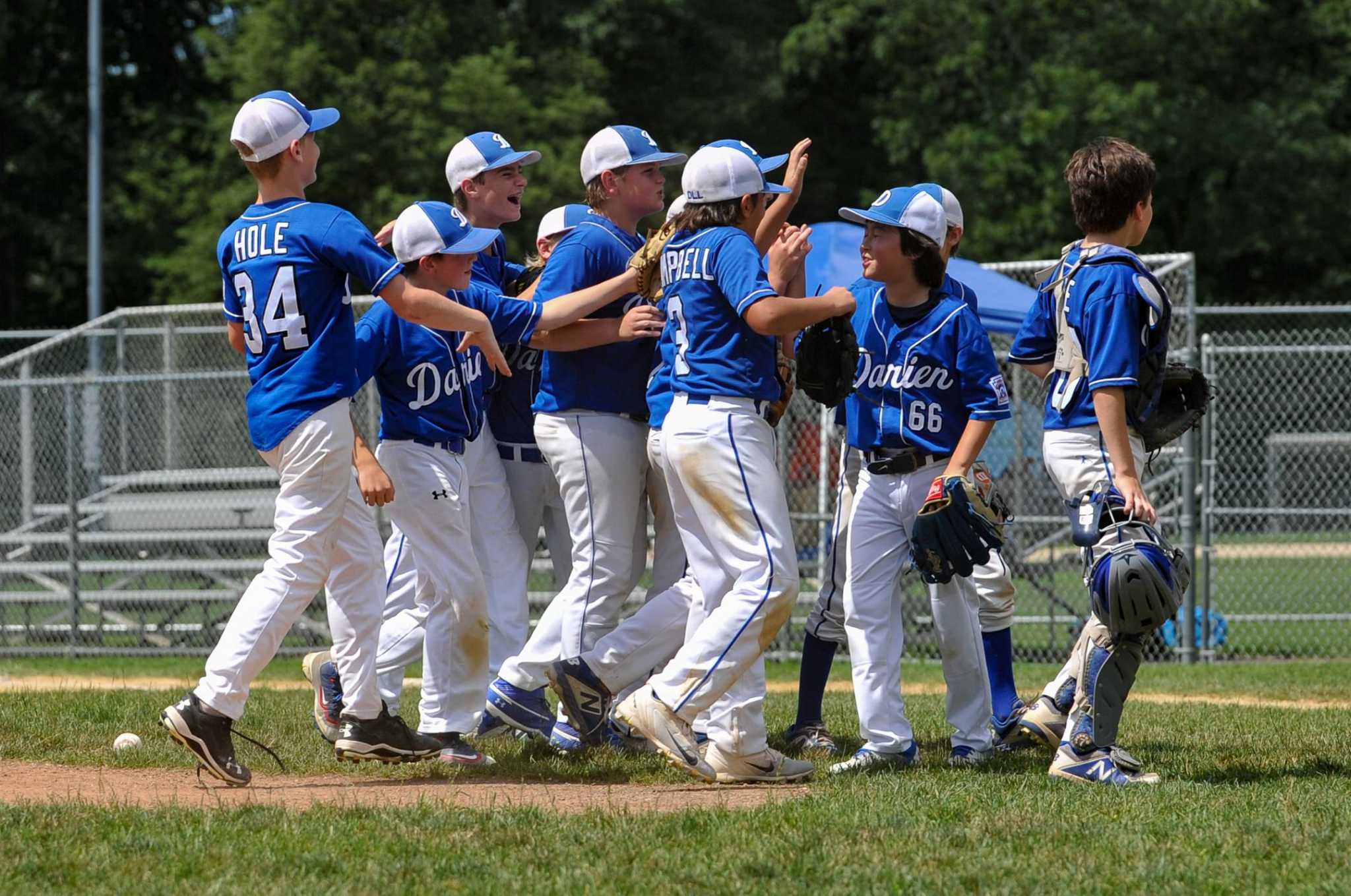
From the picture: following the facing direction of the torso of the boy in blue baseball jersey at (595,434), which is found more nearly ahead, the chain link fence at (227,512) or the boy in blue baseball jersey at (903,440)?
the boy in blue baseball jersey

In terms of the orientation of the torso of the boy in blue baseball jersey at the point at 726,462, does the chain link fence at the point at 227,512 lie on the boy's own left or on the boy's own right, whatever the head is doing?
on the boy's own left

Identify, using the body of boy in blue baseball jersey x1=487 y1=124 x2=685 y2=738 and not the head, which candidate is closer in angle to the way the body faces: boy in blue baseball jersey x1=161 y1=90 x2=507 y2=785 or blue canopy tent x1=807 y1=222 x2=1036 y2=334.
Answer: the blue canopy tent

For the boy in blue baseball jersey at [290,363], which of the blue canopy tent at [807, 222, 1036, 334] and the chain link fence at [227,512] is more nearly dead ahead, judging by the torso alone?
the blue canopy tent

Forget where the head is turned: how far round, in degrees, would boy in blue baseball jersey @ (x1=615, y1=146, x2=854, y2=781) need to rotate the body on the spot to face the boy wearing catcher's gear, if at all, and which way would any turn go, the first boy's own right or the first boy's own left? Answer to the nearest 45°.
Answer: approximately 45° to the first boy's own right

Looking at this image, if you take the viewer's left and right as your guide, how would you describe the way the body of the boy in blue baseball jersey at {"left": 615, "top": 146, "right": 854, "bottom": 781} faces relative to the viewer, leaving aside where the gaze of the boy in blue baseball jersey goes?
facing away from the viewer and to the right of the viewer

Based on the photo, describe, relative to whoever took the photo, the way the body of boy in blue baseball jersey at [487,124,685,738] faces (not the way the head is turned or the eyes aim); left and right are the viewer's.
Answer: facing to the right of the viewer

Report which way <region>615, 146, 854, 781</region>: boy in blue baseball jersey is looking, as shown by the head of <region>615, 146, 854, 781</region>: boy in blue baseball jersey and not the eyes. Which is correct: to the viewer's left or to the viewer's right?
to the viewer's right

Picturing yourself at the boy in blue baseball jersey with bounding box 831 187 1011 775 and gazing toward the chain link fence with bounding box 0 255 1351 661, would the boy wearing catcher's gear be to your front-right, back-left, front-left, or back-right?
back-right

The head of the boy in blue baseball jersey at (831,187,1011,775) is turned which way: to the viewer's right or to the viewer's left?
to the viewer's left

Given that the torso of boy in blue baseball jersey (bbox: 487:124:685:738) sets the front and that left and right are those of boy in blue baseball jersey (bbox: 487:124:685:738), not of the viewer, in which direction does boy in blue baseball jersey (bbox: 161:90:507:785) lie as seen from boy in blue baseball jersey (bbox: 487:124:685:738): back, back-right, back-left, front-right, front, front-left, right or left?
back-right

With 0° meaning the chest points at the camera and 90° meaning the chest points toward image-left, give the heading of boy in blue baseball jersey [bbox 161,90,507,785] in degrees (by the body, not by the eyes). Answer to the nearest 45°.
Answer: approximately 225°
